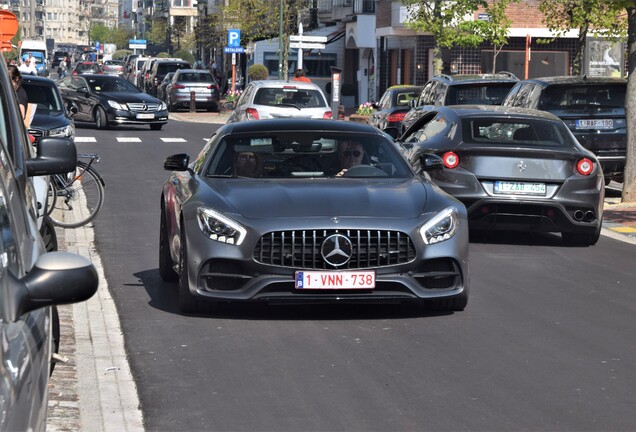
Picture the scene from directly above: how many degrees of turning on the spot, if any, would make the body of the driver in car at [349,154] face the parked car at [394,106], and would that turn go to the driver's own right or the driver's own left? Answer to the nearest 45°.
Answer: approximately 180°

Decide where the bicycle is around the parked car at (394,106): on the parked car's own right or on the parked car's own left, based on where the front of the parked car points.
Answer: on the parked car's own left

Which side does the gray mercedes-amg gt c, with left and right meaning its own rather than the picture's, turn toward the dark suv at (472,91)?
back

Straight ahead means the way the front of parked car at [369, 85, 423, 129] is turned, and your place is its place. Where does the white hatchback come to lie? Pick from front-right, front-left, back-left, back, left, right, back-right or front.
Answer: left

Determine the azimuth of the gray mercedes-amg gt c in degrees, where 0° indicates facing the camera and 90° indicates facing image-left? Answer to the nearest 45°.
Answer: approximately 0°

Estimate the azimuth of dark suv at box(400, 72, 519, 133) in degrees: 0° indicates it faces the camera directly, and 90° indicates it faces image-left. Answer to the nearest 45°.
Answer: approximately 135°

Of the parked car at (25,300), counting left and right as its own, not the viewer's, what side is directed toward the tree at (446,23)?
back

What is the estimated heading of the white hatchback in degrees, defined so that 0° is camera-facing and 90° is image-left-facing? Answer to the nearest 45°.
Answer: approximately 180°

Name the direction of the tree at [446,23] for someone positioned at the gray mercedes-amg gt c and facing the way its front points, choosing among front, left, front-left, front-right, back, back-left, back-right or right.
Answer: back

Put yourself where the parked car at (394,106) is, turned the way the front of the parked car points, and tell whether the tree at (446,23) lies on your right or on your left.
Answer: on your right
